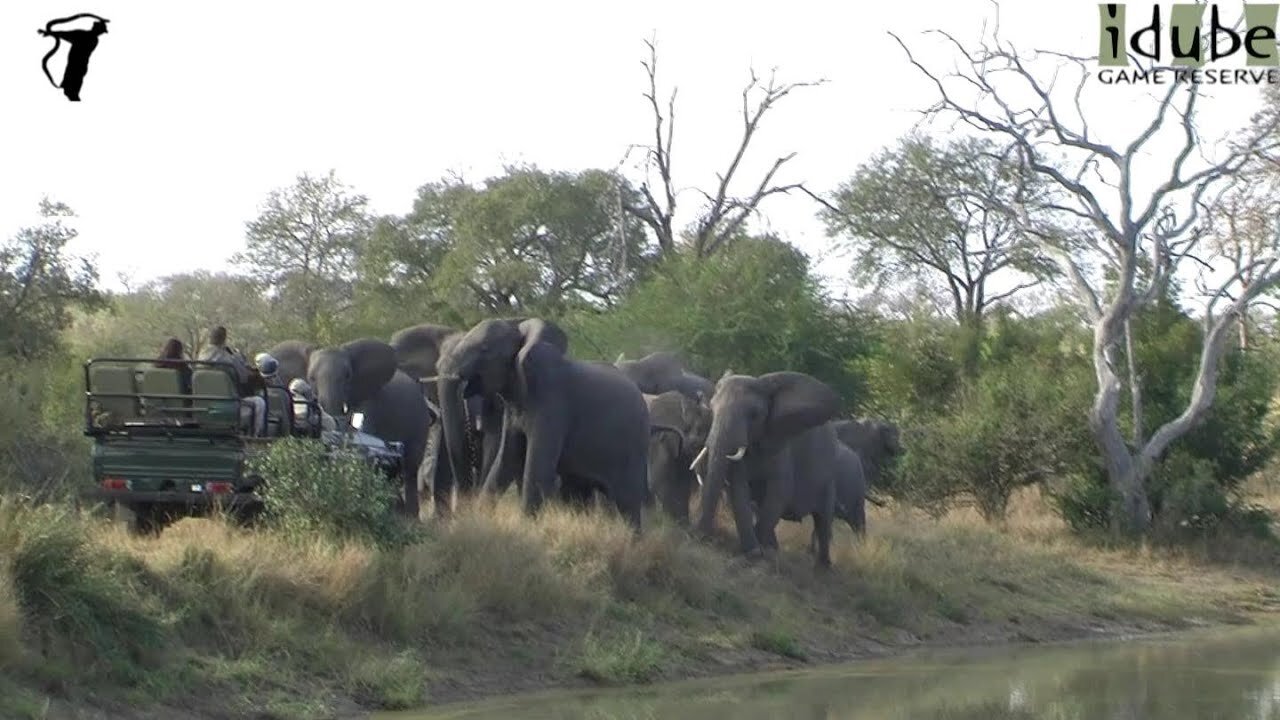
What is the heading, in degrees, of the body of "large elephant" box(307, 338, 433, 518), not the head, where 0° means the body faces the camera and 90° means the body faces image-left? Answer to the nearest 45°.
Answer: approximately 45°

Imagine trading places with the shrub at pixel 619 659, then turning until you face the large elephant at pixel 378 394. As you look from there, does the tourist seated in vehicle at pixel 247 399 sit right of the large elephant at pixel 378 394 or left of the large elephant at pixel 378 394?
left

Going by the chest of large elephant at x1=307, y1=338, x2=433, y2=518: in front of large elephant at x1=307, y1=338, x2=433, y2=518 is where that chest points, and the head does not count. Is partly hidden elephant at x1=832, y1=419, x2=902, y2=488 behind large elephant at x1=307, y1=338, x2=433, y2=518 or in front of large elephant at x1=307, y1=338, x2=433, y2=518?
behind

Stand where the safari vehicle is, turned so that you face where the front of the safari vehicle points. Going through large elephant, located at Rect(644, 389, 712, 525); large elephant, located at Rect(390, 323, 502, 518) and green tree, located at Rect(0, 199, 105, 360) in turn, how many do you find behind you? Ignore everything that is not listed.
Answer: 0

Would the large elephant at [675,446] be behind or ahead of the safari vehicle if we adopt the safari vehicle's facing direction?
ahead

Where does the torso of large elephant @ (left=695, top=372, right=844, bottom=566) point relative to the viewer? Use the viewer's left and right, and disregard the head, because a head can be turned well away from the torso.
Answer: facing the viewer and to the left of the viewer

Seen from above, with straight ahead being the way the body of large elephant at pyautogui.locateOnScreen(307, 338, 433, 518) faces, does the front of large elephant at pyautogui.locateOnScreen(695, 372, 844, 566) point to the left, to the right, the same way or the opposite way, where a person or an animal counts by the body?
the same way

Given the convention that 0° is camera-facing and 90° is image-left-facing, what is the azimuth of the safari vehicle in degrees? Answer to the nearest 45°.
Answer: approximately 225°
